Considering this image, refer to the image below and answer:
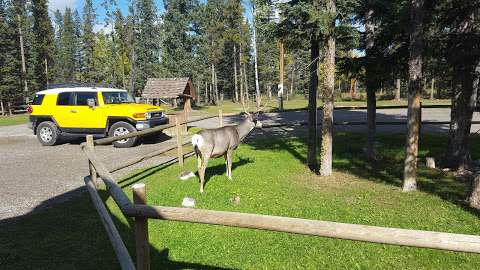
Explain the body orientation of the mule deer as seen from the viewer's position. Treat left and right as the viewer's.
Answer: facing away from the viewer and to the right of the viewer

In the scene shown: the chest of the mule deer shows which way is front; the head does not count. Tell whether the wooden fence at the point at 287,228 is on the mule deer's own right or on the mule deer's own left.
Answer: on the mule deer's own right

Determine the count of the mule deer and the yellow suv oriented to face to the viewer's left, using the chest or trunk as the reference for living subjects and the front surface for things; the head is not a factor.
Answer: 0

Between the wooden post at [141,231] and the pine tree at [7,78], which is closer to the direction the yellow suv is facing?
the wooden post

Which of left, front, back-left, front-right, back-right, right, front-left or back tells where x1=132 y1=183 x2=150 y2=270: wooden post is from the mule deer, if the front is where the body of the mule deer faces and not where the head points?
back-right

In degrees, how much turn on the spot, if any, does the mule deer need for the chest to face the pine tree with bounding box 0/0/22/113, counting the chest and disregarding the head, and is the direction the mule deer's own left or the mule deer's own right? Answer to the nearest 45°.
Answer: approximately 90° to the mule deer's own left

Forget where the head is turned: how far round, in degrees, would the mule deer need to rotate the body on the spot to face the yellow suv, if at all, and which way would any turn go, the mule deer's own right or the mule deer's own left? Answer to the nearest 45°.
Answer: approximately 90° to the mule deer's own left

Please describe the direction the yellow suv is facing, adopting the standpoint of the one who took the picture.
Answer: facing the viewer and to the right of the viewer
